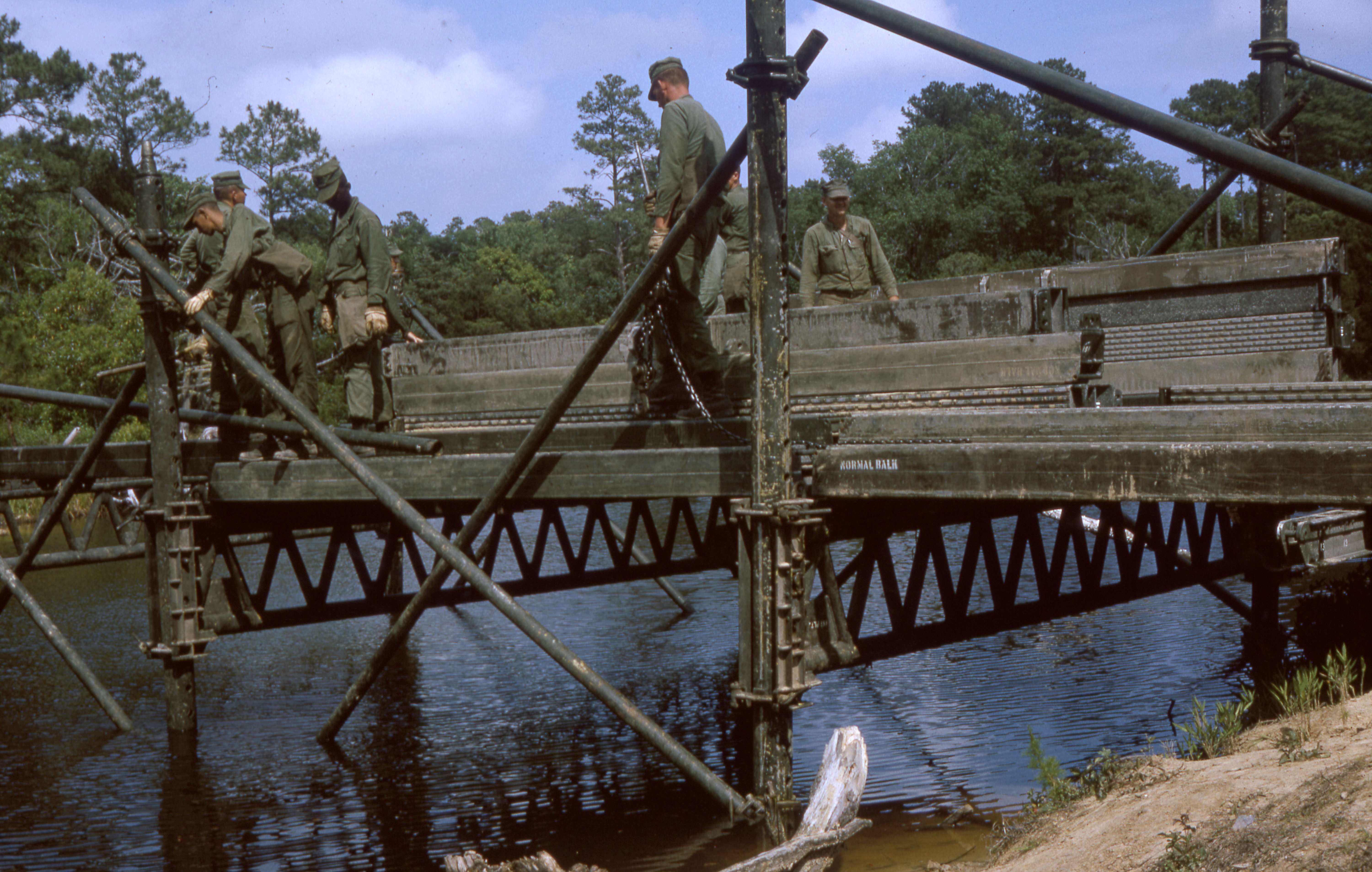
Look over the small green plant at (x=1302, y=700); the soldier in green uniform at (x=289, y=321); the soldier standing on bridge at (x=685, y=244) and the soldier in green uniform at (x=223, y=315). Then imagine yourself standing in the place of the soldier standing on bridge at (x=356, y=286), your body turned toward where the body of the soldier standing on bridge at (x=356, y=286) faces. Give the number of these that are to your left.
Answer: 2

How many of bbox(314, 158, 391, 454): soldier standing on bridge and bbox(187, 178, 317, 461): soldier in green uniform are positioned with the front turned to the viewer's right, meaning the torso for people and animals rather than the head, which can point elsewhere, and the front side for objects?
0

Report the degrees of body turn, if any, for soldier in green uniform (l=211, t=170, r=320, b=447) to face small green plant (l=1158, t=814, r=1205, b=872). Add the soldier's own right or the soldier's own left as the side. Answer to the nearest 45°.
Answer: approximately 90° to the soldier's own left

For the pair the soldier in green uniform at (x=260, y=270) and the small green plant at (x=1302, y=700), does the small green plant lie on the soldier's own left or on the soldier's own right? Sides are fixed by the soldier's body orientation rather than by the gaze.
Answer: on the soldier's own left

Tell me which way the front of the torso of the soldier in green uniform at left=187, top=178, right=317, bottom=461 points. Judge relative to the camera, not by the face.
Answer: to the viewer's left

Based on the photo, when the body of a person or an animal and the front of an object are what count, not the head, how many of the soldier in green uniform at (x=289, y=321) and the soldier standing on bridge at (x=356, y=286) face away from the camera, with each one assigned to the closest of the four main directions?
0

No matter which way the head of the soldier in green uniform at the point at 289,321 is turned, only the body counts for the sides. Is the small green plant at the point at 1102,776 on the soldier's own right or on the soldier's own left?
on the soldier's own left

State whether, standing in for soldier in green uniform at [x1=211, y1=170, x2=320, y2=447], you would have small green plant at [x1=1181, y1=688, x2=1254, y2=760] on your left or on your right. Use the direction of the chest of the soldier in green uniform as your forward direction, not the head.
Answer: on your left

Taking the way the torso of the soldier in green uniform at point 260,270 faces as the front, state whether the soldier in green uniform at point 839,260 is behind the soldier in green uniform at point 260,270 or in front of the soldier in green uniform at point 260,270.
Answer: behind

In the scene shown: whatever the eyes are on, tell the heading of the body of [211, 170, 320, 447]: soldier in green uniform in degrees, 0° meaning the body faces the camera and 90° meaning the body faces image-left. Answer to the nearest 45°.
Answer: approximately 90°

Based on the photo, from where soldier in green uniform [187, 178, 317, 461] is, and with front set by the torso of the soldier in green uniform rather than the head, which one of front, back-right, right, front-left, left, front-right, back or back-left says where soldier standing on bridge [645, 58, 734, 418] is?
back-left

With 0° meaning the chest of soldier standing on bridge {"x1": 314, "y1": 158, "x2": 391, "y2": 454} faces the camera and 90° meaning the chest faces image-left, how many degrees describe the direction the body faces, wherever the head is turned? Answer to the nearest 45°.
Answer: approximately 45°
